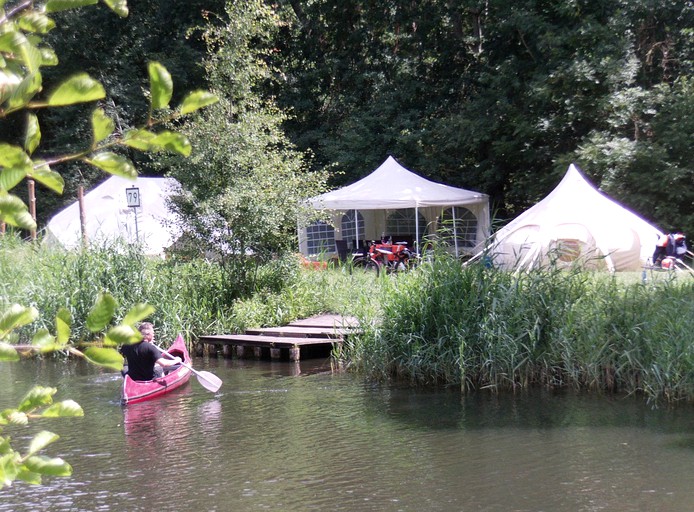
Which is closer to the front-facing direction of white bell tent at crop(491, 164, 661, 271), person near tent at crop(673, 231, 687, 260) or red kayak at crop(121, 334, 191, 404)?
the red kayak

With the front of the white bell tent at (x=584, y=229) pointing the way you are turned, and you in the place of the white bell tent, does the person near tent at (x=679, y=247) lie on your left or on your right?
on your left

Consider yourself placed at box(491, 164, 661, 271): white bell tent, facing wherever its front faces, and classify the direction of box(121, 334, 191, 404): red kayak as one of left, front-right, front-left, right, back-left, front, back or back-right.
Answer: front-right

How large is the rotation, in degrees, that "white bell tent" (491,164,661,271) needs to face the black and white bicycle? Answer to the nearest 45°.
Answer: approximately 90° to its right

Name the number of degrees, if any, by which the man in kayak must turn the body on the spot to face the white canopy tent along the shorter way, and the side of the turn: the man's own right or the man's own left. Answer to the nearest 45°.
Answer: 0° — they already face it

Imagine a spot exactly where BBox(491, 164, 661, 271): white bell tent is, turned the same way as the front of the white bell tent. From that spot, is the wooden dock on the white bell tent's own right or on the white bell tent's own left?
on the white bell tent's own right

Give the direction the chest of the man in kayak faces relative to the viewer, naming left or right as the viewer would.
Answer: facing away from the viewer and to the right of the viewer

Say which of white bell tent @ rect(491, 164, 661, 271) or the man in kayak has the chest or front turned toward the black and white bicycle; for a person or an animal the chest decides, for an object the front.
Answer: the man in kayak

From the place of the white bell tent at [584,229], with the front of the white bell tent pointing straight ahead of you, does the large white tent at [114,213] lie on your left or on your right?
on your right

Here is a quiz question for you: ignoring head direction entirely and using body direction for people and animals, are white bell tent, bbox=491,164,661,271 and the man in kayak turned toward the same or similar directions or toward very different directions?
very different directions

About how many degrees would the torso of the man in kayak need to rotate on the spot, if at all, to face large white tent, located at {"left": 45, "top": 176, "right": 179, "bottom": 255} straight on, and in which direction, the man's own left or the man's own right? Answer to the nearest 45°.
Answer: approximately 45° to the man's own left

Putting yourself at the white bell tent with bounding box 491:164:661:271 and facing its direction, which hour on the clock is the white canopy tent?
The white canopy tent is roughly at 4 o'clock from the white bell tent.
